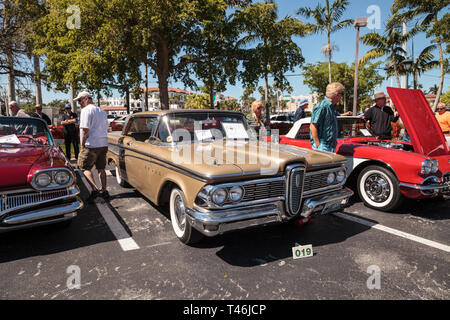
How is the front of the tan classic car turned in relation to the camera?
facing the viewer and to the right of the viewer

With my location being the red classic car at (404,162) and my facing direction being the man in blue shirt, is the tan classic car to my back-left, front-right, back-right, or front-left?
front-left

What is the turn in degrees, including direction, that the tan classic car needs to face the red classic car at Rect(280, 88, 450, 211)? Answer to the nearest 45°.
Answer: approximately 90° to its left

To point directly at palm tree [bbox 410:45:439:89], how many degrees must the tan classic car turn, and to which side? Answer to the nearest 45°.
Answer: approximately 90° to its left

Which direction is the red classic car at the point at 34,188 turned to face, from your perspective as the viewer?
facing the viewer

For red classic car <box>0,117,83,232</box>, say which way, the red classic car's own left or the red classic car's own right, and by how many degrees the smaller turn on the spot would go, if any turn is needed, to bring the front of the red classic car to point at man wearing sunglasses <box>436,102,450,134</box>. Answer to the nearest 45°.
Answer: approximately 90° to the red classic car's own left

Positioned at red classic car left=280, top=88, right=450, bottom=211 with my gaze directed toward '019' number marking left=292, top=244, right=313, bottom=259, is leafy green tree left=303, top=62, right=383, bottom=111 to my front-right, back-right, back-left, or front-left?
back-right

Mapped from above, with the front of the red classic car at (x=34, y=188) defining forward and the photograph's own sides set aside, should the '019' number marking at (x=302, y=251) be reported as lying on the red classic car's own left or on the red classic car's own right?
on the red classic car's own left
